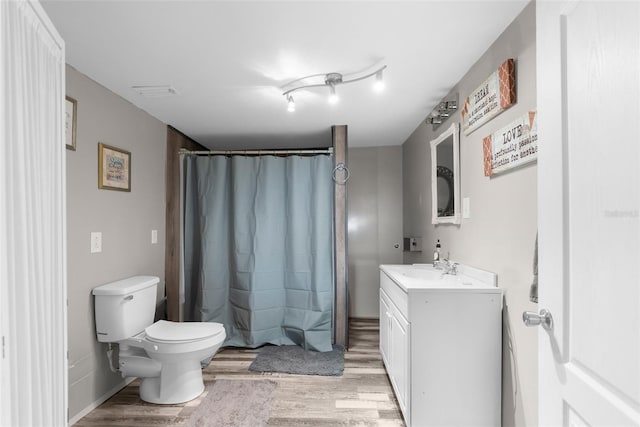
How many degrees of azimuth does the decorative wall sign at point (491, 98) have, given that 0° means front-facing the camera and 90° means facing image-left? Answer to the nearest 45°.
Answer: approximately 45°

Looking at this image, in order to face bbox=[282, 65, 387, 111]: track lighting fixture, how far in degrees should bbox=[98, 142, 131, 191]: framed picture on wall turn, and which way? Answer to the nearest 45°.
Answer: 0° — it already faces it

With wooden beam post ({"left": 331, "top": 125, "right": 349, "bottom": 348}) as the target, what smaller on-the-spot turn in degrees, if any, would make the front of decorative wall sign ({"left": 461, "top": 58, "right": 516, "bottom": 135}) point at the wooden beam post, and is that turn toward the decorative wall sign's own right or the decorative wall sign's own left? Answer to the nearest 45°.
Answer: approximately 90° to the decorative wall sign's own right

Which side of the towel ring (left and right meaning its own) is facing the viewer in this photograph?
front

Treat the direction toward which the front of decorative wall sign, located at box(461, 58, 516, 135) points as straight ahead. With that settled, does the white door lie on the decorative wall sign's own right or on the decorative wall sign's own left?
on the decorative wall sign's own left

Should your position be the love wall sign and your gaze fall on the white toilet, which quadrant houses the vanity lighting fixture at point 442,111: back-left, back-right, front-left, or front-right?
front-right

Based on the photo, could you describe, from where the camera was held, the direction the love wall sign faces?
facing the viewer and to the left of the viewer

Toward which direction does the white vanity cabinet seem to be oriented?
to the viewer's left

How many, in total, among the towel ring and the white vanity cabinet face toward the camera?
1
